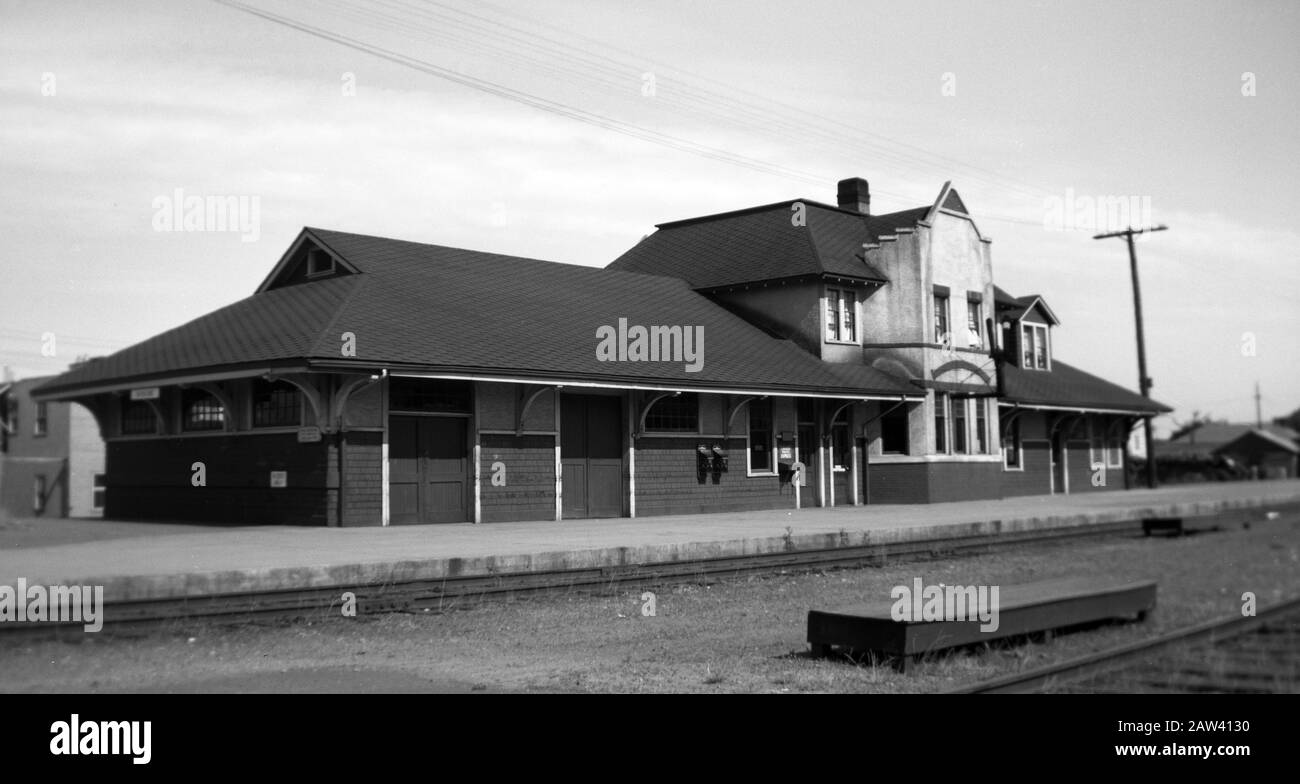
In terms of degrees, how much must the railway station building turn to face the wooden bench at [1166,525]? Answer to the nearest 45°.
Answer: approximately 45° to its left

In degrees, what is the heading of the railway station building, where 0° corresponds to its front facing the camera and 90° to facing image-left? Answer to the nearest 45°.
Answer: approximately 315°

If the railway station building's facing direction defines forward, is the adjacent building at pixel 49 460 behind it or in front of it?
behind

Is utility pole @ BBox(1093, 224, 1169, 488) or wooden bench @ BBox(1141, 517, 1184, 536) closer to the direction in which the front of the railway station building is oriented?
the wooden bench

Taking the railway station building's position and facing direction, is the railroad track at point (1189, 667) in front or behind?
in front

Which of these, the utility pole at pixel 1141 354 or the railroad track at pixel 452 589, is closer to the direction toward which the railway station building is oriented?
the railroad track

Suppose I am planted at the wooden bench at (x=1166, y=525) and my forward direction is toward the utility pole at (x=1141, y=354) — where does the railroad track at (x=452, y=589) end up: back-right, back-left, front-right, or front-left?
back-left

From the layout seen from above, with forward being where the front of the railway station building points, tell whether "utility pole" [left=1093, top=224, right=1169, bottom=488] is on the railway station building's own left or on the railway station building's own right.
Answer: on the railway station building's own left
